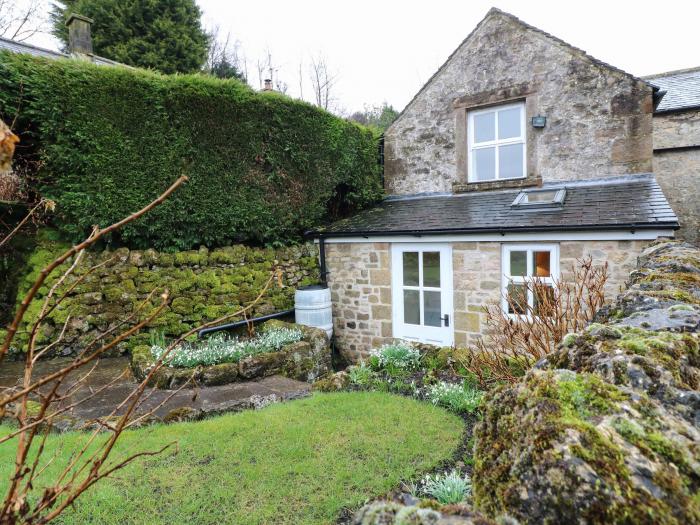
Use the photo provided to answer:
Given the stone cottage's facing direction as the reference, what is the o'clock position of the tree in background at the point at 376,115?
The tree in background is roughly at 5 o'clock from the stone cottage.

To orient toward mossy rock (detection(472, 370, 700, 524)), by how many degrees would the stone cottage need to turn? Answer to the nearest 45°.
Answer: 0° — it already faces it

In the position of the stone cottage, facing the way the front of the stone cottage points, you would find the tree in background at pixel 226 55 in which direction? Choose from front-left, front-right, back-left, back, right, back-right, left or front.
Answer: back-right

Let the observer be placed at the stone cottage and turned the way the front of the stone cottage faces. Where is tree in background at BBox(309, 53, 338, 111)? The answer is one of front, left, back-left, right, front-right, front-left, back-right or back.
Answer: back-right

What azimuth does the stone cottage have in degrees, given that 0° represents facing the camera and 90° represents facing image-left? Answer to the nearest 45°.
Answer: approximately 0°

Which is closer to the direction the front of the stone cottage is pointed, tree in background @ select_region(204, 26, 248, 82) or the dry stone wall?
the dry stone wall

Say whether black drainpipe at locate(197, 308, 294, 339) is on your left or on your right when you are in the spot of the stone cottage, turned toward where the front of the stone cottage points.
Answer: on your right

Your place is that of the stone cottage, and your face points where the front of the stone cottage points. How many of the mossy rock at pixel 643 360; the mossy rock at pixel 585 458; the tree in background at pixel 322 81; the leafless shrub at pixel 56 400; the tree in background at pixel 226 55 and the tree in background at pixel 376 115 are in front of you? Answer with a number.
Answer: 3

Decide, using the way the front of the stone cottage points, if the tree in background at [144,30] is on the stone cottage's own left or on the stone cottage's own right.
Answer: on the stone cottage's own right

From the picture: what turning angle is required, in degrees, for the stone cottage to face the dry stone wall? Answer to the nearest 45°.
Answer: approximately 45° to its right
